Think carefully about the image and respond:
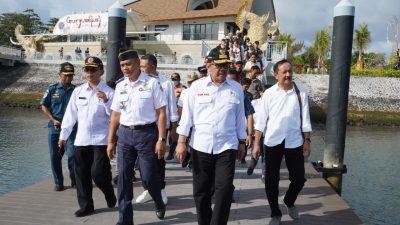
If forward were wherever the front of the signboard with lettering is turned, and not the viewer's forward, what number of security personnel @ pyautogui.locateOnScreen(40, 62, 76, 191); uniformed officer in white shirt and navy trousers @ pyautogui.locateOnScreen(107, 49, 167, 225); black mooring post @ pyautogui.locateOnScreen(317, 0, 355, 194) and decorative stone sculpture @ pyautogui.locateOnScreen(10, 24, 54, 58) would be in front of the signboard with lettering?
3

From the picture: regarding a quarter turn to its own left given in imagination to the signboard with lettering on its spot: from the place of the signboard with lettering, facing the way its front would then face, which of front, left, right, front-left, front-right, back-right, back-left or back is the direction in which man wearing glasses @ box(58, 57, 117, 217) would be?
right

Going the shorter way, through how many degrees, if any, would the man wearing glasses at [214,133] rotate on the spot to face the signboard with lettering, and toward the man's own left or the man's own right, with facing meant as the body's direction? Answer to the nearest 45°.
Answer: approximately 180°

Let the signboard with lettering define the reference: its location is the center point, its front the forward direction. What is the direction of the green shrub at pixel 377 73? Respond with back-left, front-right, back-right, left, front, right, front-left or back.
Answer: front-left

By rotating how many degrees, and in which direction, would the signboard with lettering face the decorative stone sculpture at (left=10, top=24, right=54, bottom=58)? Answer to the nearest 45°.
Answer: approximately 135° to its right

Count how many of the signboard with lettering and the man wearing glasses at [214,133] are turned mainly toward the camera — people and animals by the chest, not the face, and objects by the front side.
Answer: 2

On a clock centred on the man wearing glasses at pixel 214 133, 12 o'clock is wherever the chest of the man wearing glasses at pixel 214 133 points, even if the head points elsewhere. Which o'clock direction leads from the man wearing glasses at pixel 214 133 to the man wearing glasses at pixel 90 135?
the man wearing glasses at pixel 90 135 is roughly at 4 o'clock from the man wearing glasses at pixel 214 133.

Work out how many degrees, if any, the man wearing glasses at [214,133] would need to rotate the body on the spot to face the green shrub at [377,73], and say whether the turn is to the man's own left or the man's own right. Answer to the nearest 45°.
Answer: approximately 135° to the man's own left

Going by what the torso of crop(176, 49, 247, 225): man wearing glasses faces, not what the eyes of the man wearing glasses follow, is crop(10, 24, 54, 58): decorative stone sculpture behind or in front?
behind

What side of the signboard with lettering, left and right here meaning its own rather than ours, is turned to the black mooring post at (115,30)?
front

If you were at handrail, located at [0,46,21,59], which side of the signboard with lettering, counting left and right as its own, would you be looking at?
right

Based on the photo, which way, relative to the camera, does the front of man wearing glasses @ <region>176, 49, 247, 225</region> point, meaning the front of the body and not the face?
toward the camera

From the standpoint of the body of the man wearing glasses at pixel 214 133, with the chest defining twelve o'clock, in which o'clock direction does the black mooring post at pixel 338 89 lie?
The black mooring post is roughly at 7 o'clock from the man wearing glasses.
